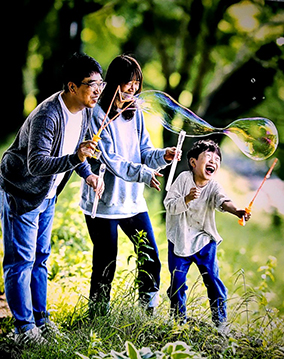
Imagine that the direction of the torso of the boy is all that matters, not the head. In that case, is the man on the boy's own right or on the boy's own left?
on the boy's own right

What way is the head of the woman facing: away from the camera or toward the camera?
toward the camera

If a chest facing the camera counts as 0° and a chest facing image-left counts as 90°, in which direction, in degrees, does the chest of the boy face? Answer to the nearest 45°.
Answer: approximately 315°

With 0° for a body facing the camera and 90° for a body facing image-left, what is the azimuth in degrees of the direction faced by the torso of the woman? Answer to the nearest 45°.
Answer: approximately 315°

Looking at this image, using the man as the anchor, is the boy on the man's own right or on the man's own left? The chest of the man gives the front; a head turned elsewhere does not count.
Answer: on the man's own left

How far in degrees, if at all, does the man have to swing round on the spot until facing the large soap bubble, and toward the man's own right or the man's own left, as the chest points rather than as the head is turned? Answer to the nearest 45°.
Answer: approximately 45° to the man's own left

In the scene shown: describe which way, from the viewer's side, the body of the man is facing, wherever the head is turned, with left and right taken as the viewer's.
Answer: facing the viewer and to the right of the viewer

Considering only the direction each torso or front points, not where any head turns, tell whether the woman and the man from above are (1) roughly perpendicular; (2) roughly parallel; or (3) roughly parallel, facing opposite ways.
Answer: roughly parallel
